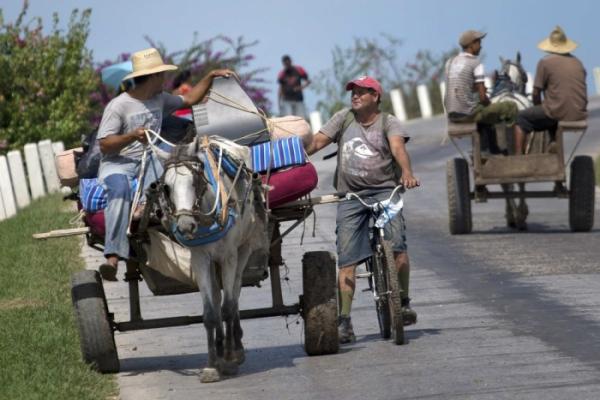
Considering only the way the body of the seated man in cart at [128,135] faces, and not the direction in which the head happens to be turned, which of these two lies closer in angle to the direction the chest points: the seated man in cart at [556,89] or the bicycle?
the bicycle

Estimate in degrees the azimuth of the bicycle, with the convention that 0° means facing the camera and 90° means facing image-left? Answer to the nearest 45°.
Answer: approximately 0°

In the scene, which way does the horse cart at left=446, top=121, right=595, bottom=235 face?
away from the camera

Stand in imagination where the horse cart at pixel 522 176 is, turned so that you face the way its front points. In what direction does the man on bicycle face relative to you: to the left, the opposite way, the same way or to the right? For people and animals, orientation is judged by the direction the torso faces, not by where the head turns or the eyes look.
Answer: the opposite way

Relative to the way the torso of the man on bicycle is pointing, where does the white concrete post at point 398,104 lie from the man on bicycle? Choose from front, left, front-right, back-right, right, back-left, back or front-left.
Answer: back

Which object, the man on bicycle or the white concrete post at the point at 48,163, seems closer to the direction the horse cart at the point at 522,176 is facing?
the white concrete post

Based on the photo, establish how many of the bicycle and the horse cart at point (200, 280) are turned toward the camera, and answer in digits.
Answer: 2

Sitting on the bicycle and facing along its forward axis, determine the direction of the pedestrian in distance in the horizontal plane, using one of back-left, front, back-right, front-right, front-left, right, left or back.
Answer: back

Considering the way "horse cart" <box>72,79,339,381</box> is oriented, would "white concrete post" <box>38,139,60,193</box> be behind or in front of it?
behind
